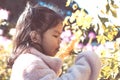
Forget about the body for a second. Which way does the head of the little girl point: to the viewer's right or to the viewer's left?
to the viewer's right

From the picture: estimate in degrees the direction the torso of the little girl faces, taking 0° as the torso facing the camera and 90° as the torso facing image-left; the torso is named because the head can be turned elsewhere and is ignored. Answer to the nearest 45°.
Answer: approximately 270°
